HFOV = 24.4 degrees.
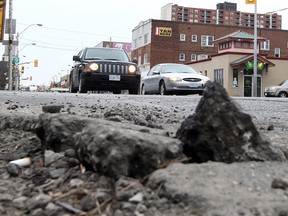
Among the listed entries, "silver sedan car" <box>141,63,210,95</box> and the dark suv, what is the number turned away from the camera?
0

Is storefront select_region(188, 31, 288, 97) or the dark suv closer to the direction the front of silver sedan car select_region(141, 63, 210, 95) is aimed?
the dark suv

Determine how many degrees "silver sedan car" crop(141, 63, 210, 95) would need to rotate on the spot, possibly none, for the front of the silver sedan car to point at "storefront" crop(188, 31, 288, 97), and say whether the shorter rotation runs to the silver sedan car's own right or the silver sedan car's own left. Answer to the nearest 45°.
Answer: approximately 135° to the silver sedan car's own left

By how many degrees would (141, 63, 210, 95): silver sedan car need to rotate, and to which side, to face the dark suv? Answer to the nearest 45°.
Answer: approximately 90° to its right

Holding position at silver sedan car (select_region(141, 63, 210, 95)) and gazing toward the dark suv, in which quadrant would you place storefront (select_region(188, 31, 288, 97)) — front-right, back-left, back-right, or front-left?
back-right

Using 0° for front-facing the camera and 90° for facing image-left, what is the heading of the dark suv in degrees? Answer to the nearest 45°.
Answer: approximately 0°
